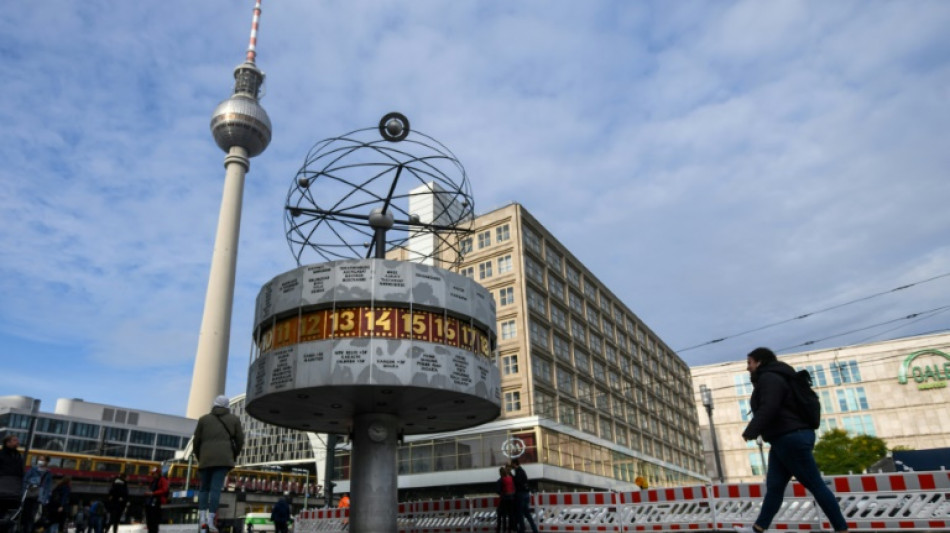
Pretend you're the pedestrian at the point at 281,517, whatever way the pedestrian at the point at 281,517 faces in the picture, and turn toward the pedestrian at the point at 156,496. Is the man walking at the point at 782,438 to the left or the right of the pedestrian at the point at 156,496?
left

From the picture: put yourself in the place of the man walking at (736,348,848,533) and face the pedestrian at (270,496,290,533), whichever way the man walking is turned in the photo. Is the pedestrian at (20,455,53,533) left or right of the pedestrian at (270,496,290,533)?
left

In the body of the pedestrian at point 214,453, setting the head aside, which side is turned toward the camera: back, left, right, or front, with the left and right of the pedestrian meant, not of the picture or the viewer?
back

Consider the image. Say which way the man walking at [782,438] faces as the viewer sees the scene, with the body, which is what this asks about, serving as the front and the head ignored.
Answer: to the viewer's left

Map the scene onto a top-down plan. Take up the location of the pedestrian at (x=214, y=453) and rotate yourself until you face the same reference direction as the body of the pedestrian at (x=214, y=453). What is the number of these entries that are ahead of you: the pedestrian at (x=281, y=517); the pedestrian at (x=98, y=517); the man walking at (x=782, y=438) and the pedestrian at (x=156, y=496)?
3

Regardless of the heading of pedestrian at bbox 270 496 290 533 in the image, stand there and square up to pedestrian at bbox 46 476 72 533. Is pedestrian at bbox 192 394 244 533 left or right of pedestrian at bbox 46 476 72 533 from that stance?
left

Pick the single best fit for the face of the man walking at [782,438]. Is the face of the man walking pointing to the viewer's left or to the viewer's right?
to the viewer's left

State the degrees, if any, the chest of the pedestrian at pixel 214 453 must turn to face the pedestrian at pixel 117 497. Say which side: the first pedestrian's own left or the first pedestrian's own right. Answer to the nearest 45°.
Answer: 0° — they already face them

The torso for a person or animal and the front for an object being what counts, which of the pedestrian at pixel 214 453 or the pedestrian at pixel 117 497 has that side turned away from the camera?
the pedestrian at pixel 214 453

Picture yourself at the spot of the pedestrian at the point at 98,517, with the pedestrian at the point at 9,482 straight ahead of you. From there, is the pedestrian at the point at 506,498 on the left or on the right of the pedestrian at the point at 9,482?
left
